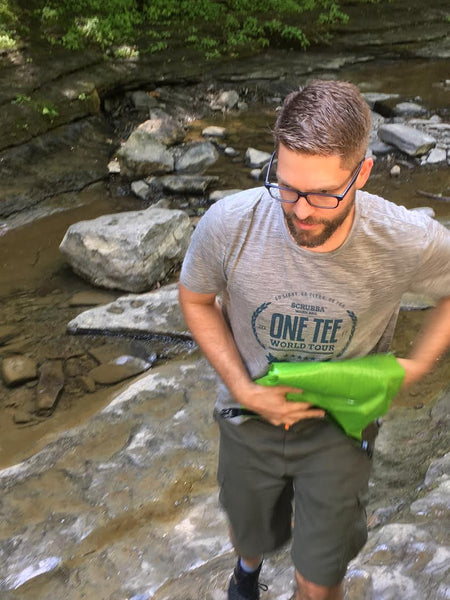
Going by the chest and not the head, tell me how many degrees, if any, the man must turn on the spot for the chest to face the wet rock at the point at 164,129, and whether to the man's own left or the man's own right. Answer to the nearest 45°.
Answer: approximately 180°

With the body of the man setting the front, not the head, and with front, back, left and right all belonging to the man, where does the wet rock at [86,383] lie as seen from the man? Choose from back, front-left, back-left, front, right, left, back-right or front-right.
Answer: back-right

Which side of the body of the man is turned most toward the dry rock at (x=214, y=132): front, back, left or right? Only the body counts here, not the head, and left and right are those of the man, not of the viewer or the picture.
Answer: back

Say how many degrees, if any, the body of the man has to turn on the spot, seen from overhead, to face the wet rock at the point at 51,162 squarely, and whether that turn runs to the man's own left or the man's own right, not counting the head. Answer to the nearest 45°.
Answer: approximately 135° to the man's own right

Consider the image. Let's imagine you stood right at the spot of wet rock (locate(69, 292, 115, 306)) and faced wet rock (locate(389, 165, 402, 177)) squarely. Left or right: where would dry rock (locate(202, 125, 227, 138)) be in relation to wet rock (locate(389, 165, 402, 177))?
left

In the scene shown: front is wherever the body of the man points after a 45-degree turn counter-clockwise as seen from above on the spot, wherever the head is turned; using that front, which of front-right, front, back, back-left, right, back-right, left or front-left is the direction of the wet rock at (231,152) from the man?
back-left

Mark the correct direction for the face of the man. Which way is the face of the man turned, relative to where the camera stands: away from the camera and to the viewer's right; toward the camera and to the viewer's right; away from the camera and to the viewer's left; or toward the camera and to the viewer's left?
toward the camera and to the viewer's left

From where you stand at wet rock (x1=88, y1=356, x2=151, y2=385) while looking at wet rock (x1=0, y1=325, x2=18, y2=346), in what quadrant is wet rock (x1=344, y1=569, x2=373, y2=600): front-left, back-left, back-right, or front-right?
back-left

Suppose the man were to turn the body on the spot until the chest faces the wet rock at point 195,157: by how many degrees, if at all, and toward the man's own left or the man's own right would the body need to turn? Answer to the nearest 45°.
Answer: approximately 180°

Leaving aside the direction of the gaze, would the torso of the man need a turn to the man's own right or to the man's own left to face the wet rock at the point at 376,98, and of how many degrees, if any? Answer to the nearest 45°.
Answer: approximately 180°

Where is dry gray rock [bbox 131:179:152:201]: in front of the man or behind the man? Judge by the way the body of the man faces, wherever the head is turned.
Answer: behind

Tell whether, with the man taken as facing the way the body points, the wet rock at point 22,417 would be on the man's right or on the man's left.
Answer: on the man's right

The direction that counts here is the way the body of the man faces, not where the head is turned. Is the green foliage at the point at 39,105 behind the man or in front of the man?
behind

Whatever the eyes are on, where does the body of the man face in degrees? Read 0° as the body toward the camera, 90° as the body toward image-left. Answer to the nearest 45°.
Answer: approximately 0°

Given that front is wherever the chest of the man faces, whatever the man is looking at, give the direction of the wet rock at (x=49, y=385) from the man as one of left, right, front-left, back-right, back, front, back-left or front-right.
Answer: back-right
